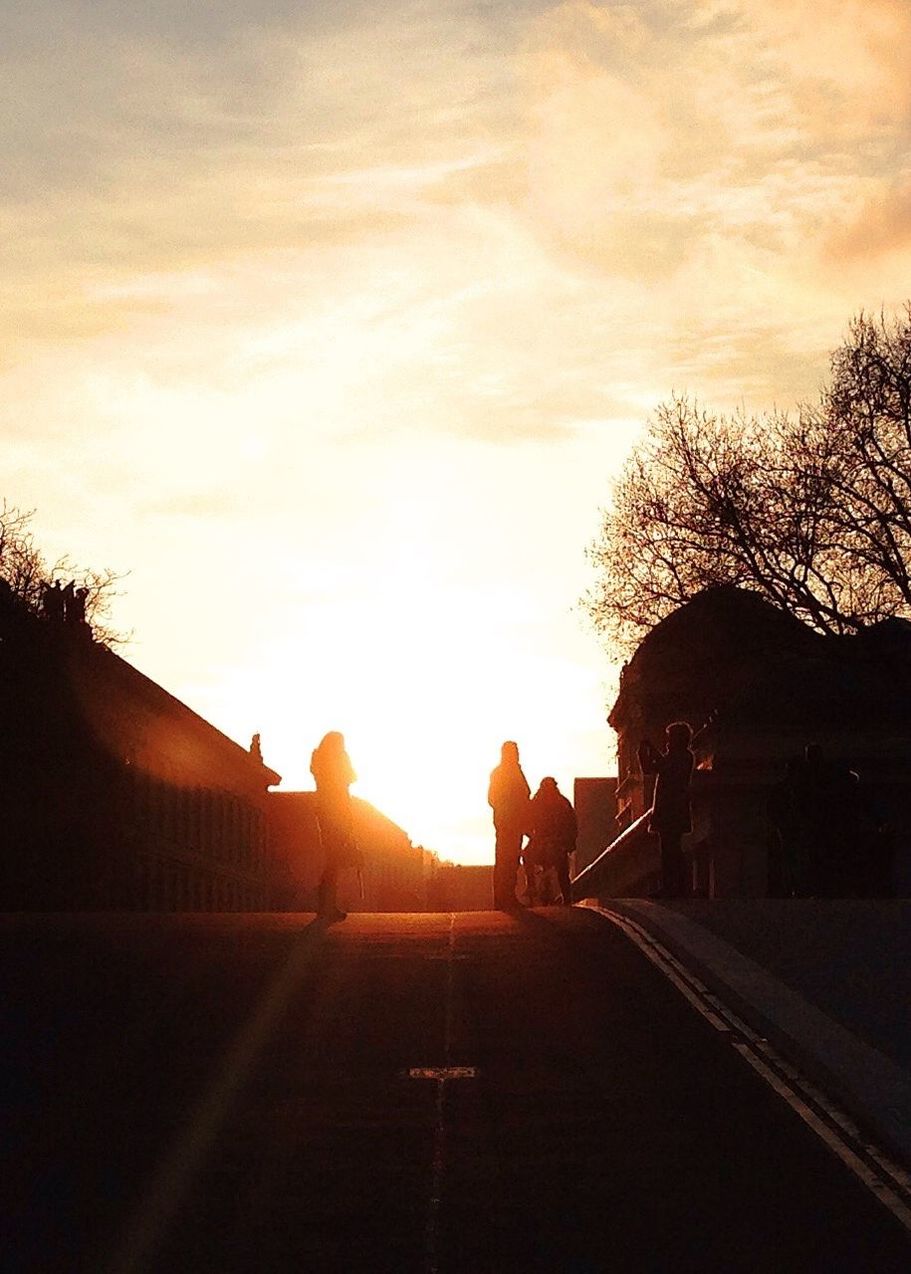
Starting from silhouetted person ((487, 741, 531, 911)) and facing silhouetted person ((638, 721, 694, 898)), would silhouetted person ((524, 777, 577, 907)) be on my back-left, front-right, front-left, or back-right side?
front-left

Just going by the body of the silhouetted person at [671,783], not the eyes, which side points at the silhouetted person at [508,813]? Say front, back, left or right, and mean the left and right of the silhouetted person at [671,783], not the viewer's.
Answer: front

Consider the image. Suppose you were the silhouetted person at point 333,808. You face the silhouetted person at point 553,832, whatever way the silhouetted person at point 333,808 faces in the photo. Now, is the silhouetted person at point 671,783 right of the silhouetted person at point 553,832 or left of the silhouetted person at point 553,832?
right

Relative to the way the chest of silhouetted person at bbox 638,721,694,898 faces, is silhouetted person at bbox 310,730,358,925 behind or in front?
in front

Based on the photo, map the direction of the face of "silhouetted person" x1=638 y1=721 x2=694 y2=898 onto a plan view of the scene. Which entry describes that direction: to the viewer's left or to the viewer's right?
to the viewer's left

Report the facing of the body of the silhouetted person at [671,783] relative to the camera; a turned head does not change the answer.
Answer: to the viewer's left

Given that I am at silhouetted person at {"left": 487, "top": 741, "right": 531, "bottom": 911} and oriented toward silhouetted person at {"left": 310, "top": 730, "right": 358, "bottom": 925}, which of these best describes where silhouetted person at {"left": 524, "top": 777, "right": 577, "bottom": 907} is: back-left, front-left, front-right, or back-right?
back-right
